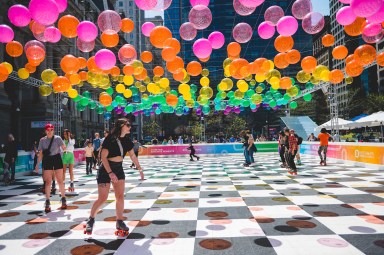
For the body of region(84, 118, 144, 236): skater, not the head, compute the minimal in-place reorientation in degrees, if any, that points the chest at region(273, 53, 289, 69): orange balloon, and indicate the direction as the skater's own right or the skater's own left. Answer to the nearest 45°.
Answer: approximately 90° to the skater's own left

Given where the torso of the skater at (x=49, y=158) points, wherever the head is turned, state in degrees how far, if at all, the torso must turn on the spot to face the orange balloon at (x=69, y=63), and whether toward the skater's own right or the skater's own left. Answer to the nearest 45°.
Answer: approximately 180°

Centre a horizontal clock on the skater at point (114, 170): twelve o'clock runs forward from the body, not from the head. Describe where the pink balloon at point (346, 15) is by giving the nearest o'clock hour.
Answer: The pink balloon is roughly at 10 o'clock from the skater.

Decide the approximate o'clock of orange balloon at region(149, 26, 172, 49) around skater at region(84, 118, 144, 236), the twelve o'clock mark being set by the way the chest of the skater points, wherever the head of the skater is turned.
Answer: The orange balloon is roughly at 8 o'clock from the skater.

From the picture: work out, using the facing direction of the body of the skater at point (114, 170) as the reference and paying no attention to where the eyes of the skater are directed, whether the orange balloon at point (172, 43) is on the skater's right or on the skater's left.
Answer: on the skater's left

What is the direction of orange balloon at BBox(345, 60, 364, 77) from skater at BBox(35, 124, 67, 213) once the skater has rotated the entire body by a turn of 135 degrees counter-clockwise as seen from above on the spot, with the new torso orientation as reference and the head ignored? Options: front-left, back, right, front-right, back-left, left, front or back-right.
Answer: front-right

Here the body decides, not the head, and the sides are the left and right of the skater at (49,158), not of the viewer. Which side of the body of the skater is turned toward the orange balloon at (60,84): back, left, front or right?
back

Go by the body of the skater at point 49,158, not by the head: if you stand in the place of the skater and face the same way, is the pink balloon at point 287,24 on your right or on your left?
on your left

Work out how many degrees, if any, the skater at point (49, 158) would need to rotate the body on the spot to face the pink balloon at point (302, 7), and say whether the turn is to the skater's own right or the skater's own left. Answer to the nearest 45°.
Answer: approximately 90° to the skater's own left

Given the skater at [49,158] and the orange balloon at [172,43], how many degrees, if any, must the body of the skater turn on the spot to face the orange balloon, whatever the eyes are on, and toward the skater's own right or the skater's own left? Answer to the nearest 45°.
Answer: approximately 90° to the skater's own left

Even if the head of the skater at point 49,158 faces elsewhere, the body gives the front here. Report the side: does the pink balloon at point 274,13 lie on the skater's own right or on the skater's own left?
on the skater's own left
